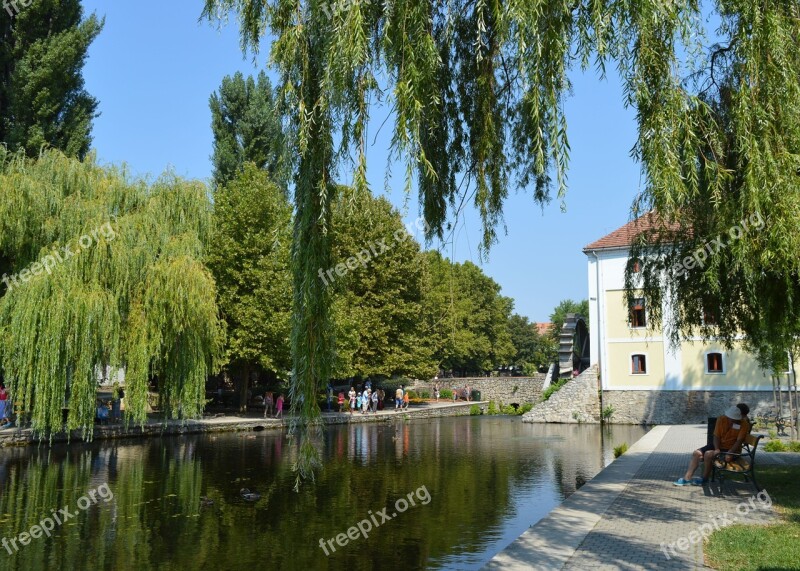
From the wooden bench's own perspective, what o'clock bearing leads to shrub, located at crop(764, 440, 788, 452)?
The shrub is roughly at 3 o'clock from the wooden bench.

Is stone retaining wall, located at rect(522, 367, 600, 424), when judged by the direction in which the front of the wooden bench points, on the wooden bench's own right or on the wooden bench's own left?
on the wooden bench's own right

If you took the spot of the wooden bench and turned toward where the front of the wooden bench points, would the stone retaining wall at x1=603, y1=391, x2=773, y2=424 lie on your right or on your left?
on your right

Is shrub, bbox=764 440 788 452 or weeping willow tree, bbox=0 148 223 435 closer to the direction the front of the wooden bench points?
the weeping willow tree

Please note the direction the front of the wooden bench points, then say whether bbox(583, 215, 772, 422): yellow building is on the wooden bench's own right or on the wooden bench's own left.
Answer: on the wooden bench's own right

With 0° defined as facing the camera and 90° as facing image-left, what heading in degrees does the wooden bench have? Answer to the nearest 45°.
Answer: approximately 90°

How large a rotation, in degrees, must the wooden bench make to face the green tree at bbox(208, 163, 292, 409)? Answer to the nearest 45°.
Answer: approximately 45° to its right
